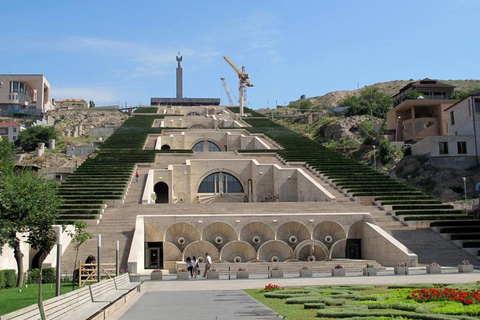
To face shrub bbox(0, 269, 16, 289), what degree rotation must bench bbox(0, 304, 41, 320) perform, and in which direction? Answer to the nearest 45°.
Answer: approximately 135° to its left

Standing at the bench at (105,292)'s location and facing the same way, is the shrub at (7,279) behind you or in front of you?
behind

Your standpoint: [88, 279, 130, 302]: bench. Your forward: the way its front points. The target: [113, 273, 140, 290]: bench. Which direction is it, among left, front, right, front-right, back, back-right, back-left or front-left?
back-left

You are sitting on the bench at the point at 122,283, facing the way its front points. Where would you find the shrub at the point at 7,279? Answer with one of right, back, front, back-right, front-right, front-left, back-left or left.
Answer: back

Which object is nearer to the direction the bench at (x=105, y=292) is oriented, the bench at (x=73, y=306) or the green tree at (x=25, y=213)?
the bench

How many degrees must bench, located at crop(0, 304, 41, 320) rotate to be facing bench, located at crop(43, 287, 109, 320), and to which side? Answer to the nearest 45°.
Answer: approximately 135° to its left

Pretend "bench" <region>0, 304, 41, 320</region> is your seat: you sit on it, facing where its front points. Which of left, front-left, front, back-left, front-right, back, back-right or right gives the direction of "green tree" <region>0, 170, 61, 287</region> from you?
back-left

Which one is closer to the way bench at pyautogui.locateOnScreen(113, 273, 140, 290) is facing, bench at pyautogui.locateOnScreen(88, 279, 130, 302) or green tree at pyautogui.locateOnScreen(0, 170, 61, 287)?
the bench

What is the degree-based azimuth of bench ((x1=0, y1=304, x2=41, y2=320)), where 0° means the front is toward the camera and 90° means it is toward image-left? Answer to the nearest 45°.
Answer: approximately 315°

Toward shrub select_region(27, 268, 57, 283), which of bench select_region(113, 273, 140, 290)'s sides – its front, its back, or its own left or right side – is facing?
back

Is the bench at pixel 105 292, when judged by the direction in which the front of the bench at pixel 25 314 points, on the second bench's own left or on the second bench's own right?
on the second bench's own left
